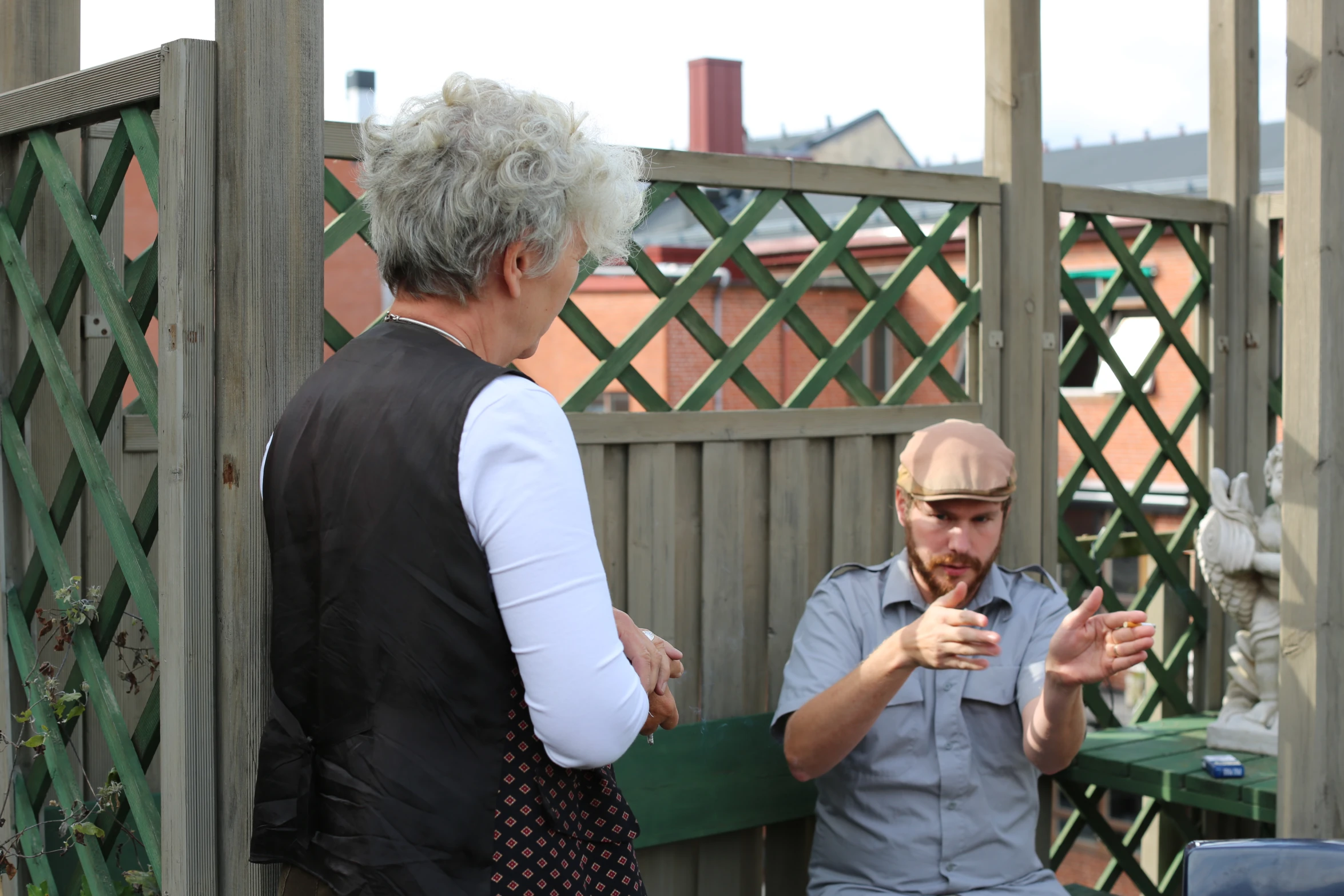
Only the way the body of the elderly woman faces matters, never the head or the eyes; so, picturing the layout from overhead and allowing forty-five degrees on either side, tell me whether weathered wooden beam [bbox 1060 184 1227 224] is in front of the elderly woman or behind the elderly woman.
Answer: in front

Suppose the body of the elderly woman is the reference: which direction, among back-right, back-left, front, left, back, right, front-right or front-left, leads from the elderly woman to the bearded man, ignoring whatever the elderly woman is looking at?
front

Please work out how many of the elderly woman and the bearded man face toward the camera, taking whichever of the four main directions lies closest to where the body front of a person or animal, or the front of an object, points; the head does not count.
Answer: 1

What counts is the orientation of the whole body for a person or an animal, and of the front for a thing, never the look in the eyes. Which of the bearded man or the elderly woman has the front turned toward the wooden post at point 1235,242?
the elderly woman

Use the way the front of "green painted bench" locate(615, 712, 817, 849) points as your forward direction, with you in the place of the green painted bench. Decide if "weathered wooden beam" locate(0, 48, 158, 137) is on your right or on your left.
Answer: on your right

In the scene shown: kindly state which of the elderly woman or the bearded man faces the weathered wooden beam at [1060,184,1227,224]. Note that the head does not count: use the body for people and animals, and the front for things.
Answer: the elderly woman

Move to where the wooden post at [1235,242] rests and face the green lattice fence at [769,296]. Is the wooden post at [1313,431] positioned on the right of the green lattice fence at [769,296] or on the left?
left

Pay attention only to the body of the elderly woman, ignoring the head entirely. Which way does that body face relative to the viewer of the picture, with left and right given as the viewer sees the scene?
facing away from the viewer and to the right of the viewer

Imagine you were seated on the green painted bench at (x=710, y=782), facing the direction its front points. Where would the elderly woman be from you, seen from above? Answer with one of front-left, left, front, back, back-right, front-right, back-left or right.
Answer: front-right

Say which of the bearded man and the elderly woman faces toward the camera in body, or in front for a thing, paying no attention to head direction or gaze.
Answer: the bearded man

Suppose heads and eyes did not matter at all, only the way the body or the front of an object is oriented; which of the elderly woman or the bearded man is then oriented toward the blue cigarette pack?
the elderly woman

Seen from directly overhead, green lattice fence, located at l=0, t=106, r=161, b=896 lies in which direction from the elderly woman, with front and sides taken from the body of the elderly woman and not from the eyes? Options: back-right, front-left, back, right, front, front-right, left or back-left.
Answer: left

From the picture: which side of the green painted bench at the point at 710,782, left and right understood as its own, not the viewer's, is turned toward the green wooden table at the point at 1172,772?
left

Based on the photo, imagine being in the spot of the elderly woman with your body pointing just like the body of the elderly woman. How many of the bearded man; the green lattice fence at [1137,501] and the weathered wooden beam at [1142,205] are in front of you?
3

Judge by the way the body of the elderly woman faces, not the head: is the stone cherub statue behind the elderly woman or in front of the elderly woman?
in front

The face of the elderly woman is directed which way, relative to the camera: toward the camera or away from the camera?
away from the camera

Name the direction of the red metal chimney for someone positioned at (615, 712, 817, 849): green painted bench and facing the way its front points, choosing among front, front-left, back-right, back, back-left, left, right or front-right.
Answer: back-left

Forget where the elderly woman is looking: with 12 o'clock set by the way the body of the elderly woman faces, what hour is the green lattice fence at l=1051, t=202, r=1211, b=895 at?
The green lattice fence is roughly at 12 o'clock from the elderly woman.

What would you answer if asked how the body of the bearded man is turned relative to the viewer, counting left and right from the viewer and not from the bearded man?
facing the viewer
